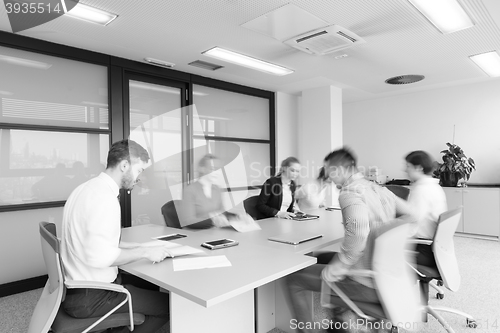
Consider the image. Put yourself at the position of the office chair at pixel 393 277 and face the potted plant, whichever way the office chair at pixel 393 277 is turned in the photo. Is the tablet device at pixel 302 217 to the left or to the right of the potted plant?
left

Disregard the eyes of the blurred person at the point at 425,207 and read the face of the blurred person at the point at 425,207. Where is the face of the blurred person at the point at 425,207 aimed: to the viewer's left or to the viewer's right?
to the viewer's left

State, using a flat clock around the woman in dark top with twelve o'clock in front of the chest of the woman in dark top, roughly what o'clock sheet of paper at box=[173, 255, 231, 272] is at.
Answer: The sheet of paper is roughly at 2 o'clock from the woman in dark top.

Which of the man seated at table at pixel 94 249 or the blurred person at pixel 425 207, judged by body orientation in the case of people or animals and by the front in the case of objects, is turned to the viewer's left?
the blurred person

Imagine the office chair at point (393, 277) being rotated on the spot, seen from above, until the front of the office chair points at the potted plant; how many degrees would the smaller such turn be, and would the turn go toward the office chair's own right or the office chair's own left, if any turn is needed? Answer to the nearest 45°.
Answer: approximately 45° to the office chair's own right

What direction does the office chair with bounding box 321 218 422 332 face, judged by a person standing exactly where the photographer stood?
facing away from the viewer and to the left of the viewer

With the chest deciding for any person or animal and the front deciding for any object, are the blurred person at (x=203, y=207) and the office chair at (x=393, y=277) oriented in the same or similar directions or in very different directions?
very different directions

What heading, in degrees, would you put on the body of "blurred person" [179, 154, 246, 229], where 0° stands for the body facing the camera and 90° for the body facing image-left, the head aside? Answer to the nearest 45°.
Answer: approximately 315°

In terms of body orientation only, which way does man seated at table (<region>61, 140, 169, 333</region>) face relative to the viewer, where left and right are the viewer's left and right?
facing to the right of the viewer

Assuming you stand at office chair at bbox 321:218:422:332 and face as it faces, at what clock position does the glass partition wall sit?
The glass partition wall is roughly at 11 o'clock from the office chair.

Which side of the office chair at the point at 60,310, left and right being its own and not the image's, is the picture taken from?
right
